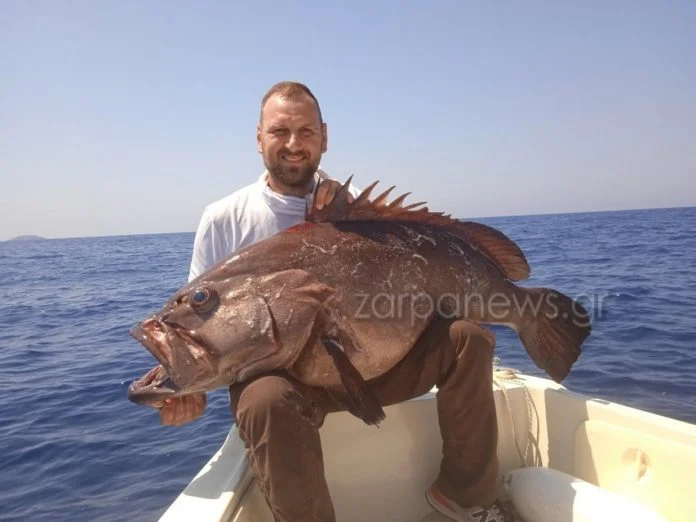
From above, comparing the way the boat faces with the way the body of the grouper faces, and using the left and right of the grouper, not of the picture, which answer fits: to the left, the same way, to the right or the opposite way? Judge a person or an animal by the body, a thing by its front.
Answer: to the right

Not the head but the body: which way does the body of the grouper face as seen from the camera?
to the viewer's left

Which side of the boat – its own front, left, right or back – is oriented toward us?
back

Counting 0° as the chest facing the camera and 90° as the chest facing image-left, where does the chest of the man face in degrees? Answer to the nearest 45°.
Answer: approximately 0°

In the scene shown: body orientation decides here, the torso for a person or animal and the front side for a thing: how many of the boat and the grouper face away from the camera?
1
